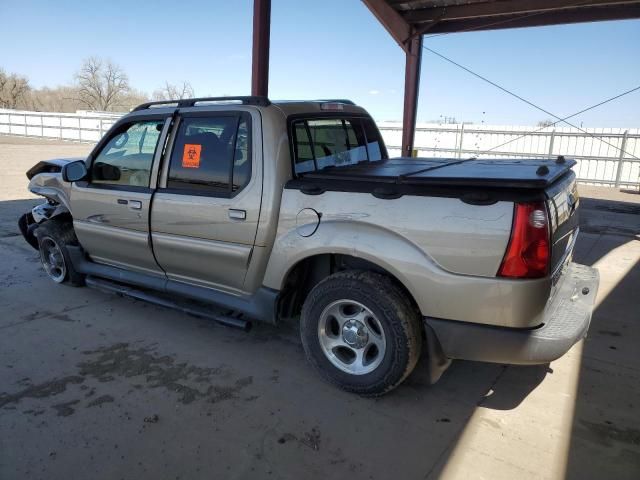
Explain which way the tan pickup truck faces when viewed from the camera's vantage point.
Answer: facing away from the viewer and to the left of the viewer

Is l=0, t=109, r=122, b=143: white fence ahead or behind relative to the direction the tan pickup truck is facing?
ahead

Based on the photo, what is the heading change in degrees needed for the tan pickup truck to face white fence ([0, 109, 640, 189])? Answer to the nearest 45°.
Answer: approximately 90° to its right
